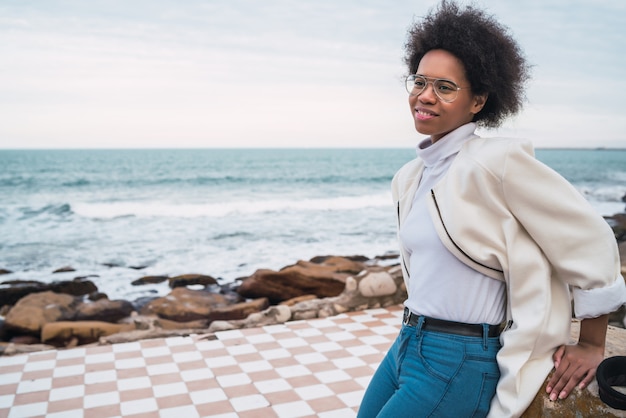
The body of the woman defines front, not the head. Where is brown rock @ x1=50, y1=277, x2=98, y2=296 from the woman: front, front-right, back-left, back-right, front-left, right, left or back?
right

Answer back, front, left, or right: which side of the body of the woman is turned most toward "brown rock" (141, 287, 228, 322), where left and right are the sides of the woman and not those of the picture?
right

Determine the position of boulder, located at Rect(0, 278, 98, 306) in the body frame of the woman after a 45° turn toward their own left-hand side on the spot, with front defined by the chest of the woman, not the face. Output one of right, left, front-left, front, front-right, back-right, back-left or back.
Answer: back-right

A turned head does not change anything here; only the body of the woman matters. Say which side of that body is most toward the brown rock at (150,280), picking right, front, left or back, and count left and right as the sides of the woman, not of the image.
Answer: right

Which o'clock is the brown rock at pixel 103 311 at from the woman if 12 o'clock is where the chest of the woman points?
The brown rock is roughly at 3 o'clock from the woman.

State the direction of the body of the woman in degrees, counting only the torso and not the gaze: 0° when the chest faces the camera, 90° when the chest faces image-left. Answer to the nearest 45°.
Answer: approximately 45°

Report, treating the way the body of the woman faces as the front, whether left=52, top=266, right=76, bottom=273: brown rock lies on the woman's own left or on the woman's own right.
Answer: on the woman's own right

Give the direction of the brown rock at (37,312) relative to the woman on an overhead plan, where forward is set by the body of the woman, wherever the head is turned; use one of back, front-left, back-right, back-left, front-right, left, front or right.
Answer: right

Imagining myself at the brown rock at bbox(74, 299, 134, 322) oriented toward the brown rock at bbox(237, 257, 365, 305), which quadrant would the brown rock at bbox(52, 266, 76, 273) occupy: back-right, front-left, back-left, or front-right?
back-left

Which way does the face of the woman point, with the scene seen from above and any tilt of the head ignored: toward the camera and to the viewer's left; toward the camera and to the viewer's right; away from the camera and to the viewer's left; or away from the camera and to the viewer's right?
toward the camera and to the viewer's left

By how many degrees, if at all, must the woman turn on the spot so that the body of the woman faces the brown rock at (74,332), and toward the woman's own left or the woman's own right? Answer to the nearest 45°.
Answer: approximately 90° to the woman's own right
